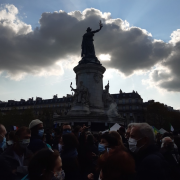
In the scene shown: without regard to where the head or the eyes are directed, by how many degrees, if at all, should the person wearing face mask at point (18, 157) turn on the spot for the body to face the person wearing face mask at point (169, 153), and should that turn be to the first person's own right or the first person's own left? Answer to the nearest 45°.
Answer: approximately 45° to the first person's own left

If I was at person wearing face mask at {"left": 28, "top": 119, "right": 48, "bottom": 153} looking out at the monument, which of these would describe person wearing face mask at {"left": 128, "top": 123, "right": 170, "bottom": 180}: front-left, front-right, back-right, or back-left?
back-right
